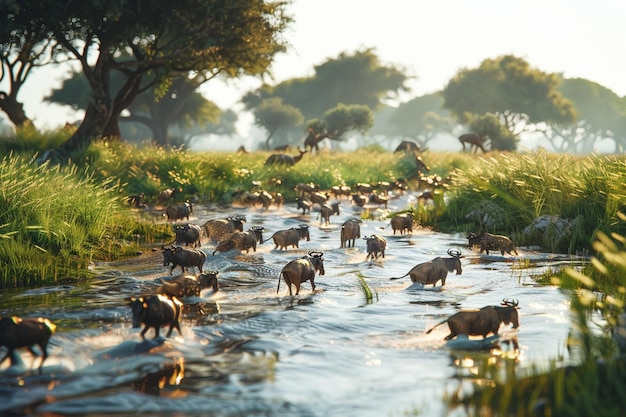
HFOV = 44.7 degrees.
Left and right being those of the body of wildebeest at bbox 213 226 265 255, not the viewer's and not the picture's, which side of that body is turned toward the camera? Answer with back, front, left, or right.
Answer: right

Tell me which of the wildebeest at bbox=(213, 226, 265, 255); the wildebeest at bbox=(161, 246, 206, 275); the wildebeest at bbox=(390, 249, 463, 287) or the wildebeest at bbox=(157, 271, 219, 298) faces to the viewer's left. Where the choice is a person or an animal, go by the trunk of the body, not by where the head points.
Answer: the wildebeest at bbox=(161, 246, 206, 275)

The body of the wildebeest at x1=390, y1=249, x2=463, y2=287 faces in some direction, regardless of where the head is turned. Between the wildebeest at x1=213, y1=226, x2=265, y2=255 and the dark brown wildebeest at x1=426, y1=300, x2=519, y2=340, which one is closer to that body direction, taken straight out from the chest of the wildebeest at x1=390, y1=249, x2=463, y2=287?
the dark brown wildebeest

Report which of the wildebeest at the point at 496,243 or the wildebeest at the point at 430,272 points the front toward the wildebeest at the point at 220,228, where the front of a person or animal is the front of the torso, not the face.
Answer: the wildebeest at the point at 496,243

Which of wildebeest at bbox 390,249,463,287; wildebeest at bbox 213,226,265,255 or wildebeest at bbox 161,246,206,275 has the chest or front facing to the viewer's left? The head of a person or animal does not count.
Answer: wildebeest at bbox 161,246,206,275

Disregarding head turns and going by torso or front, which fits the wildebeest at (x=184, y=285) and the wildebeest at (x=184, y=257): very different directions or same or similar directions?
very different directions

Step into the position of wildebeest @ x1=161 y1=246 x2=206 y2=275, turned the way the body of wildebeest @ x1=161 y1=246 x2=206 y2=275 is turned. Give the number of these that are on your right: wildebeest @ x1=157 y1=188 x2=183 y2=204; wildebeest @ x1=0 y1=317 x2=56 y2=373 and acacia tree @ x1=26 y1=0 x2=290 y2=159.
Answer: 2

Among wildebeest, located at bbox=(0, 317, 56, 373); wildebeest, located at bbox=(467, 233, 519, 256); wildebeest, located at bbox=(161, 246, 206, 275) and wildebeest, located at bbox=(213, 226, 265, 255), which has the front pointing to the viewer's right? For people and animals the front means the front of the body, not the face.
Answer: wildebeest, located at bbox=(213, 226, 265, 255)

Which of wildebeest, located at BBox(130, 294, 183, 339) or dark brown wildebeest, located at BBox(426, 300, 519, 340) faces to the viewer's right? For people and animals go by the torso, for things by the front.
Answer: the dark brown wildebeest

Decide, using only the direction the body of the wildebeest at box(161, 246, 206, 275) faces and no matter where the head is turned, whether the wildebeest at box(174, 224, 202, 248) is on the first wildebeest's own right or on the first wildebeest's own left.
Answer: on the first wildebeest's own right

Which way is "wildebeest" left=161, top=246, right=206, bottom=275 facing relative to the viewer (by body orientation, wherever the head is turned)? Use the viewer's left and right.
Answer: facing to the left of the viewer
